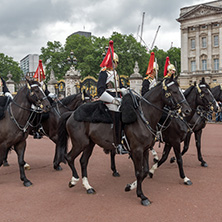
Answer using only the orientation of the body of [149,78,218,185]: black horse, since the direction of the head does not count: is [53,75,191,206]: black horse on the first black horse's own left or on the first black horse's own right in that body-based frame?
on the first black horse's own right

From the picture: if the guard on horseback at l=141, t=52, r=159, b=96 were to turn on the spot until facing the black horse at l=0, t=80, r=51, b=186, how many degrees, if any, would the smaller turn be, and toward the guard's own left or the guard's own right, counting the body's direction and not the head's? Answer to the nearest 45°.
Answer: approximately 135° to the guard's own right

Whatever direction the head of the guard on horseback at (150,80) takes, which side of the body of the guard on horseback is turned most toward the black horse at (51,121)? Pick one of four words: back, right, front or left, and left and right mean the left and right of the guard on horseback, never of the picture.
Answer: back

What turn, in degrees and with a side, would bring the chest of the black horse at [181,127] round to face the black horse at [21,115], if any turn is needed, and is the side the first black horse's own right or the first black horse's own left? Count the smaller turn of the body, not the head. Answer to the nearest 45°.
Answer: approximately 135° to the first black horse's own right

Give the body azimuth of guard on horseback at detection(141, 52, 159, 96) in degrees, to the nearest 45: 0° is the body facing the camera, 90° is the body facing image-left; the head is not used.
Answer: approximately 270°

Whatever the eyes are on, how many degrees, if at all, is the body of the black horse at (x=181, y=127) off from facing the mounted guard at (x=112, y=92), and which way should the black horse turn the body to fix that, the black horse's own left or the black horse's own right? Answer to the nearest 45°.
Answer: approximately 135° to the black horse's own right

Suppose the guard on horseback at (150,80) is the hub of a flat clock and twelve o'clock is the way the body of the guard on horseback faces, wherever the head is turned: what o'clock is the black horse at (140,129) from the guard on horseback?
The black horse is roughly at 3 o'clock from the guard on horseback.

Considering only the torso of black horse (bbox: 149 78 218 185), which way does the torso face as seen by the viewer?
to the viewer's right

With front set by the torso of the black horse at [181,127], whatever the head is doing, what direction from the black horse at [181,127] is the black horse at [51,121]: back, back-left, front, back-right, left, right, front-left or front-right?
back
